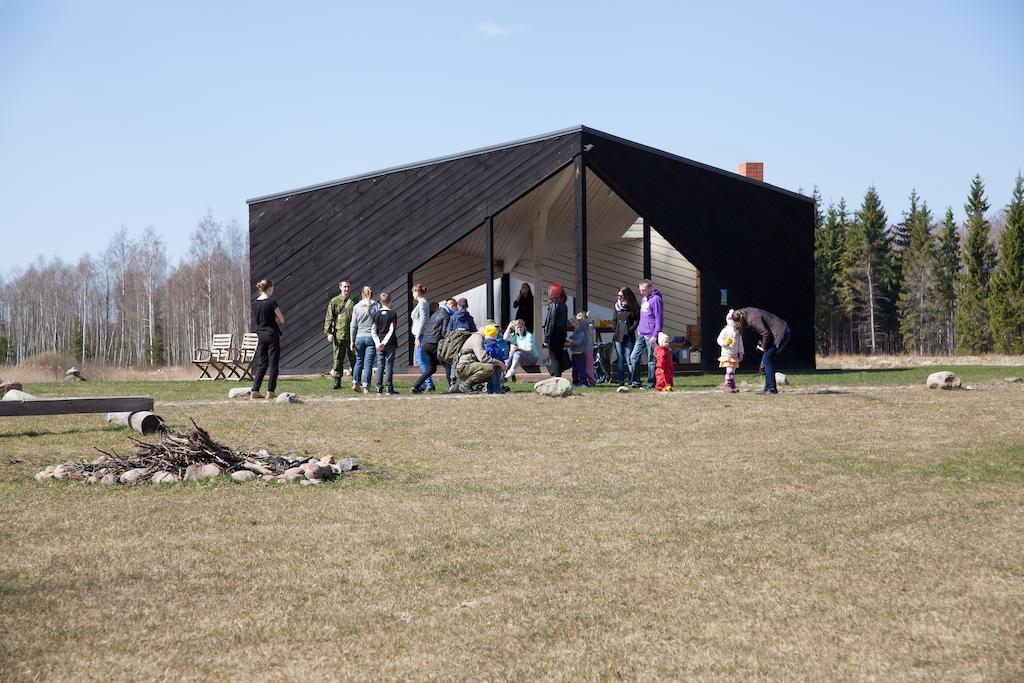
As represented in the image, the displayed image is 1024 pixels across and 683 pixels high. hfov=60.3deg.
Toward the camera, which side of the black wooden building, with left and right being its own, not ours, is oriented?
front

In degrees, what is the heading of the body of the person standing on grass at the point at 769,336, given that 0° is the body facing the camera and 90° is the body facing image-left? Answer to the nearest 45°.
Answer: approximately 90°

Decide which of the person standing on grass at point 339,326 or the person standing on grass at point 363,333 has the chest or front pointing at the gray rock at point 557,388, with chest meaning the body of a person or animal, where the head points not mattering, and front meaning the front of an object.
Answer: the person standing on grass at point 339,326

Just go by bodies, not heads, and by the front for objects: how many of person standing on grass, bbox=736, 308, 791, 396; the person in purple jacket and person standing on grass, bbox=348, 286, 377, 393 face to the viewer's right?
0

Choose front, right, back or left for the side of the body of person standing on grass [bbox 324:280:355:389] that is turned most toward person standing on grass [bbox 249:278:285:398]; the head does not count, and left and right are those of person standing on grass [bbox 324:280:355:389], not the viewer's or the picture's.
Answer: right

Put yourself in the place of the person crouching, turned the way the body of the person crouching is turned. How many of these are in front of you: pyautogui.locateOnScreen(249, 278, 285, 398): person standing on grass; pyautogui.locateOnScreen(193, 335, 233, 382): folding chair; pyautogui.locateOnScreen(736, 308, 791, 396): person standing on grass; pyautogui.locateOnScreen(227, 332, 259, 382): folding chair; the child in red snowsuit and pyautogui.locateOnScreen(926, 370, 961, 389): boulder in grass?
3

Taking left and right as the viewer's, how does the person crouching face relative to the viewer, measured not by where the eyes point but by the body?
facing to the right of the viewer

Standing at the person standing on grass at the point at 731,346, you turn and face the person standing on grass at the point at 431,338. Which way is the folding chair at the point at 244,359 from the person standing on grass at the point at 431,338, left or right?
right

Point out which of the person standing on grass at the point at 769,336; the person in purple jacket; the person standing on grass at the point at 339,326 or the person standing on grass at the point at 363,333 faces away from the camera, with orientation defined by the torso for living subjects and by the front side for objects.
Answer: the person standing on grass at the point at 363,333

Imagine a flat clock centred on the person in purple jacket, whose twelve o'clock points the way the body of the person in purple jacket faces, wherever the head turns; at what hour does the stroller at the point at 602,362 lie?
The stroller is roughly at 4 o'clock from the person in purple jacket.

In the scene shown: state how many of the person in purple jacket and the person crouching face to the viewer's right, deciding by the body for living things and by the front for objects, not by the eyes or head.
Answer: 1

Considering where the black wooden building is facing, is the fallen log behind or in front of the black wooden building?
in front

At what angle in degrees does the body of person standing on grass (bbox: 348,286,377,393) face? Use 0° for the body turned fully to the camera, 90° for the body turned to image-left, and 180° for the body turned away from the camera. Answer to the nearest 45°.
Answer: approximately 180°

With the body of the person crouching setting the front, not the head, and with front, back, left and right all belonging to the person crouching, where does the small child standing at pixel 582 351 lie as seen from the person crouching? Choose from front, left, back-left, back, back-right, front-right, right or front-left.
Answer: front-left

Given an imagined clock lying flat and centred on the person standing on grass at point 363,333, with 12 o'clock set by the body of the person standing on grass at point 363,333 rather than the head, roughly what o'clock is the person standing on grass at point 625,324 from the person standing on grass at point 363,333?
the person standing on grass at point 625,324 is roughly at 3 o'clock from the person standing on grass at point 363,333.
